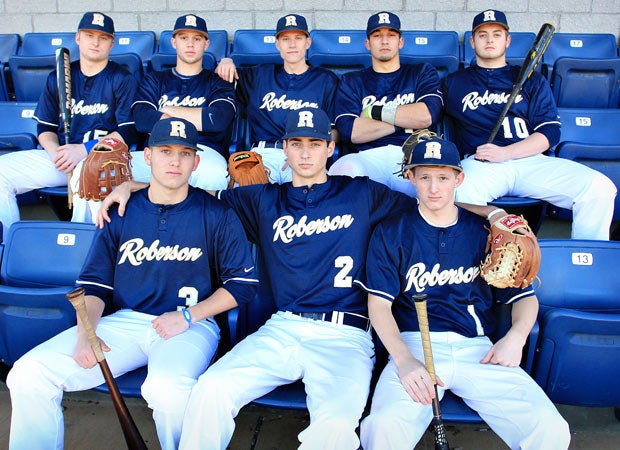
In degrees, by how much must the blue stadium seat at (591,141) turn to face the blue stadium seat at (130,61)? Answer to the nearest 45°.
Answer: approximately 90° to its right

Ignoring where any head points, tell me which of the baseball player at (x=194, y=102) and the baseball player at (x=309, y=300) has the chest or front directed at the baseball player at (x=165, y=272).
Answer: the baseball player at (x=194, y=102)

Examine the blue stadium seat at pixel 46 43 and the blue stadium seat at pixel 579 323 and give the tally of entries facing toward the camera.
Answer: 2

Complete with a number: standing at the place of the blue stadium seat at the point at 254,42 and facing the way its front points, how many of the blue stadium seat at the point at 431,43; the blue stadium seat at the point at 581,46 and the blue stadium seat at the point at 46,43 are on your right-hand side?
1

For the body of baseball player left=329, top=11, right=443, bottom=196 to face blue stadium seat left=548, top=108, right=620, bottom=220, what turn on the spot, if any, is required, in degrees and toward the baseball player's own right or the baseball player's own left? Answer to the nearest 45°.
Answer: approximately 90° to the baseball player's own left

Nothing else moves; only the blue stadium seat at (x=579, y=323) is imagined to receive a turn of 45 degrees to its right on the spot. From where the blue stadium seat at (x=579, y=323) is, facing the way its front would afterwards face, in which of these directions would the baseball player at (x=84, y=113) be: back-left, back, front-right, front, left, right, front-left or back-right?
front-right

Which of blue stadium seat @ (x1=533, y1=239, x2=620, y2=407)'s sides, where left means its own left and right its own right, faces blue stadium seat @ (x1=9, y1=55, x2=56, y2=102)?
right

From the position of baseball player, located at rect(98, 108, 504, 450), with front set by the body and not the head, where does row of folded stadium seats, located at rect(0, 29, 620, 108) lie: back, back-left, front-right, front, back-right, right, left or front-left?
back

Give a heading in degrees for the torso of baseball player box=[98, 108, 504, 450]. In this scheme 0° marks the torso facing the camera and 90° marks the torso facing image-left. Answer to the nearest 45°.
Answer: approximately 0°

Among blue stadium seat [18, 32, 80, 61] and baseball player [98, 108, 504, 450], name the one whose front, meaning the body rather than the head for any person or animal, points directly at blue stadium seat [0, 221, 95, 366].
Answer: blue stadium seat [18, 32, 80, 61]

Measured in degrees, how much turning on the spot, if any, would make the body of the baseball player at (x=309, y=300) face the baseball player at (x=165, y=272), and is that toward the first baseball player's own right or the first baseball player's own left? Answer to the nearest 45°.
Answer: approximately 90° to the first baseball player's own right

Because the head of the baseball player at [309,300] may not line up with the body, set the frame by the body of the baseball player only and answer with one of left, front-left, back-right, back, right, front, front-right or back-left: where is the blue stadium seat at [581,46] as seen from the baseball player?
back-left
